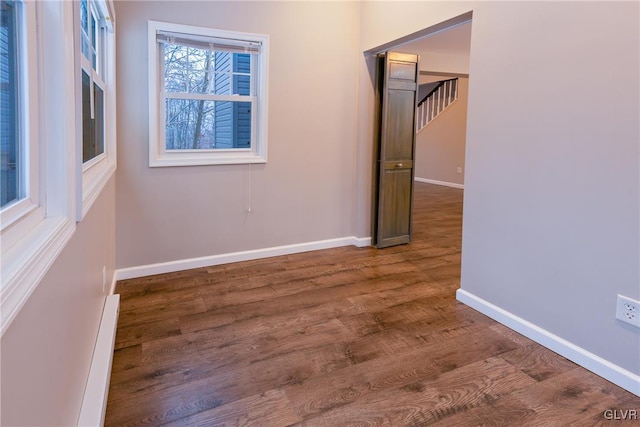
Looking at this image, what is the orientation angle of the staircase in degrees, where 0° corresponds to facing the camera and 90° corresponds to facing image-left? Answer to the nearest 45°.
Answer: approximately 90°

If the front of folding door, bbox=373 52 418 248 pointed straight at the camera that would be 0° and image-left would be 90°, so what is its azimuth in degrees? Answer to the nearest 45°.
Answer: approximately 0°

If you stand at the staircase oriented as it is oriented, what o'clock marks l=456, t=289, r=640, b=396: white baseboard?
The white baseboard is roughly at 9 o'clock from the staircase.

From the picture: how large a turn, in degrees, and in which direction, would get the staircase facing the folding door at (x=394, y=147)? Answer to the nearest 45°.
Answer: approximately 90° to its left
